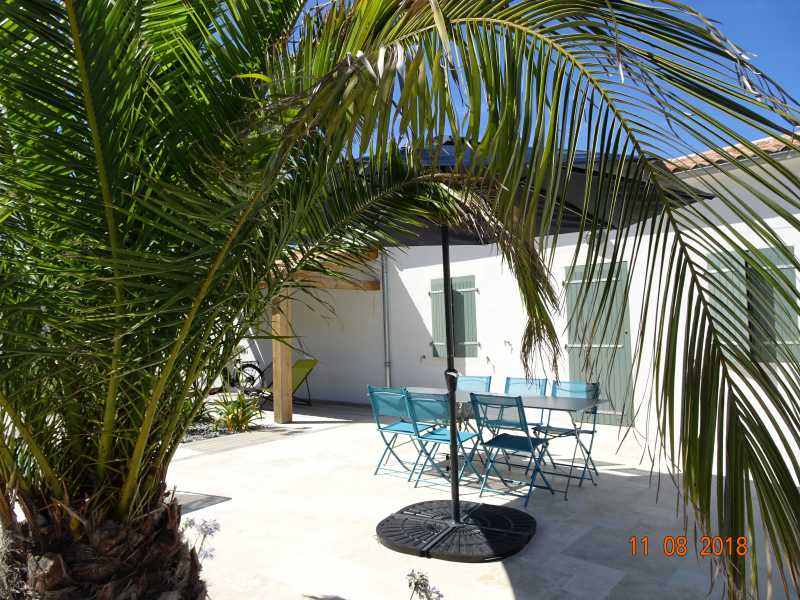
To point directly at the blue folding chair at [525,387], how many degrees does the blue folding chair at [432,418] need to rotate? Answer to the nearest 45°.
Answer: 0° — it already faces it

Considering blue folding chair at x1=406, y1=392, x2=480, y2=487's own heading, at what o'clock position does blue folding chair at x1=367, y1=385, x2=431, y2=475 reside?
blue folding chair at x1=367, y1=385, x2=431, y2=475 is roughly at 9 o'clock from blue folding chair at x1=406, y1=392, x2=480, y2=487.

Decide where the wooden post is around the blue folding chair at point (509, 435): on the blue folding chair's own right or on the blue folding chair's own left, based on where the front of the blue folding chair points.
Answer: on the blue folding chair's own left

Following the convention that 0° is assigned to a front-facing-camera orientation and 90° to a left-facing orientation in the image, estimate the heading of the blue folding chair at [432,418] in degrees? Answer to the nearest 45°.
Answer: approximately 225°

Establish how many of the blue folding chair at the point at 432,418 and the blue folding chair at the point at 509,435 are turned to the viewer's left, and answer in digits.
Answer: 0

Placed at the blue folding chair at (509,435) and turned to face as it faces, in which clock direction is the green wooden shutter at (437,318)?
The green wooden shutter is roughly at 10 o'clock from the blue folding chair.

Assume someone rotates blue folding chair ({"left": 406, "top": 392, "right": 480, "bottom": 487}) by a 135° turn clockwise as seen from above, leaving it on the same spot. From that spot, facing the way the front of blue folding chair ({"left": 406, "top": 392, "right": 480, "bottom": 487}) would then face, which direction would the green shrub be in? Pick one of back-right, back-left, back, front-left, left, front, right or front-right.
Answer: back-right

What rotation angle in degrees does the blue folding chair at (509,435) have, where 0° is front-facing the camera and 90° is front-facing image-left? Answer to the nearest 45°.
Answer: approximately 225°

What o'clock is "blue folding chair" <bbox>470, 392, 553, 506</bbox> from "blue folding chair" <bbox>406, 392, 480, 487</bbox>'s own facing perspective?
"blue folding chair" <bbox>470, 392, 553, 506</bbox> is roughly at 2 o'clock from "blue folding chair" <bbox>406, 392, 480, 487</bbox>.

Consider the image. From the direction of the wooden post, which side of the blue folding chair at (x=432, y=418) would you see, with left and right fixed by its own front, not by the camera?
left

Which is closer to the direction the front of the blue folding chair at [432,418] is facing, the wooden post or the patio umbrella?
the wooden post

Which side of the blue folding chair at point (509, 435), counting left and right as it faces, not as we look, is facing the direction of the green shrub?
left
